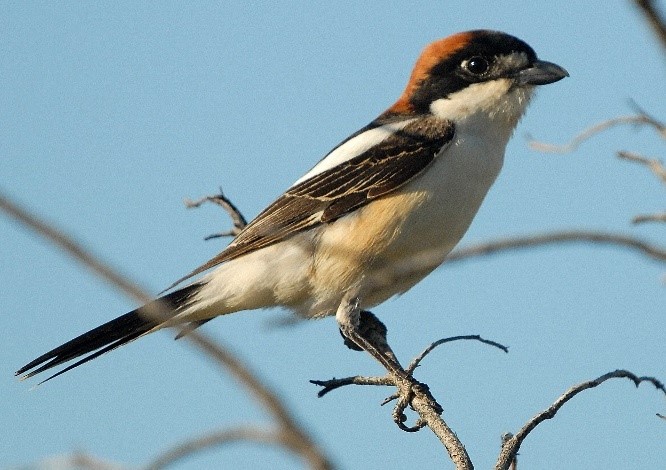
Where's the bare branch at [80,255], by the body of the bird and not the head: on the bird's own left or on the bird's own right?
on the bird's own right

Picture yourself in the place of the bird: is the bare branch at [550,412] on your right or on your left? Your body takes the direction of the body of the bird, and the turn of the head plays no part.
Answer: on your right

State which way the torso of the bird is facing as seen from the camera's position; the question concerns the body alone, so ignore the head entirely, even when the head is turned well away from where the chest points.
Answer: to the viewer's right

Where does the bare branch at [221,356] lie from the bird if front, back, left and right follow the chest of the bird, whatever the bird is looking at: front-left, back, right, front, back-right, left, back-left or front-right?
right
